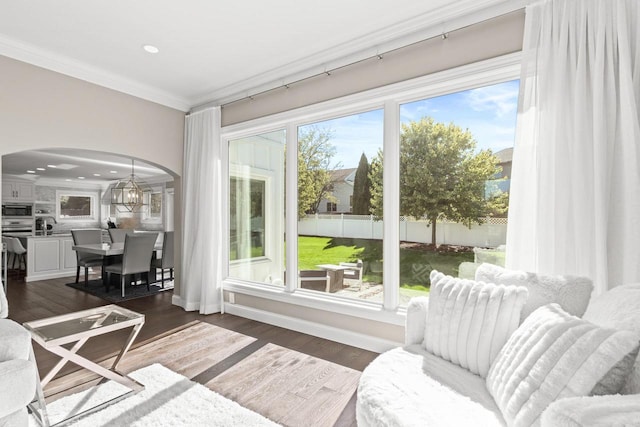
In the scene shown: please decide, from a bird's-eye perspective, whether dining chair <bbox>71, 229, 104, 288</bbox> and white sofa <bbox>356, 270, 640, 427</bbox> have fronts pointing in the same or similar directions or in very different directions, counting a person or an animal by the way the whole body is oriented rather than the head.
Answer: very different directions

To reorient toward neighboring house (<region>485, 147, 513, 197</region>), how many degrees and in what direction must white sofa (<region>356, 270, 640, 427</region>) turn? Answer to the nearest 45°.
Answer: approximately 135° to its right

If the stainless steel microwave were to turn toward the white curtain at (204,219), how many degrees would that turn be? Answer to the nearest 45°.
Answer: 0° — it already faces it

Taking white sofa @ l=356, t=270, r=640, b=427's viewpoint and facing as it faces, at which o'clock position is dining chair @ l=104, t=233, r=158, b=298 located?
The dining chair is roughly at 2 o'clock from the white sofa.

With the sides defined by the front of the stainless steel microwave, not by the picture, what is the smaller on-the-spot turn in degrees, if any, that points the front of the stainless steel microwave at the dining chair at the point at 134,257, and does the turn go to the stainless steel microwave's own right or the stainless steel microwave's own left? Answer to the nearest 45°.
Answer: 0° — it already faces it

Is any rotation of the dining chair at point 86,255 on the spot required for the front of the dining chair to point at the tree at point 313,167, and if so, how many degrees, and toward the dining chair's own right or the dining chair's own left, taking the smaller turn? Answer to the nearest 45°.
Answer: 0° — it already faces it

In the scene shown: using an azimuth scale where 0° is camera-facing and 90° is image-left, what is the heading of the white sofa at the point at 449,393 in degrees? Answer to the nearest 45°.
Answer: approximately 45°

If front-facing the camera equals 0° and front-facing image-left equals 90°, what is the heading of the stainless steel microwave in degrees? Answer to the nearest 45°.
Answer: approximately 0°

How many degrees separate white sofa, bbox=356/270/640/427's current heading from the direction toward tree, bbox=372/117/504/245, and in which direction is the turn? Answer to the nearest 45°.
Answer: approximately 135° to its right

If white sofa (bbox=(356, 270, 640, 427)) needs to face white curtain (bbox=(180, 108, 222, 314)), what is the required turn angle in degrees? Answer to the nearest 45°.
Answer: approximately 90° to its right
